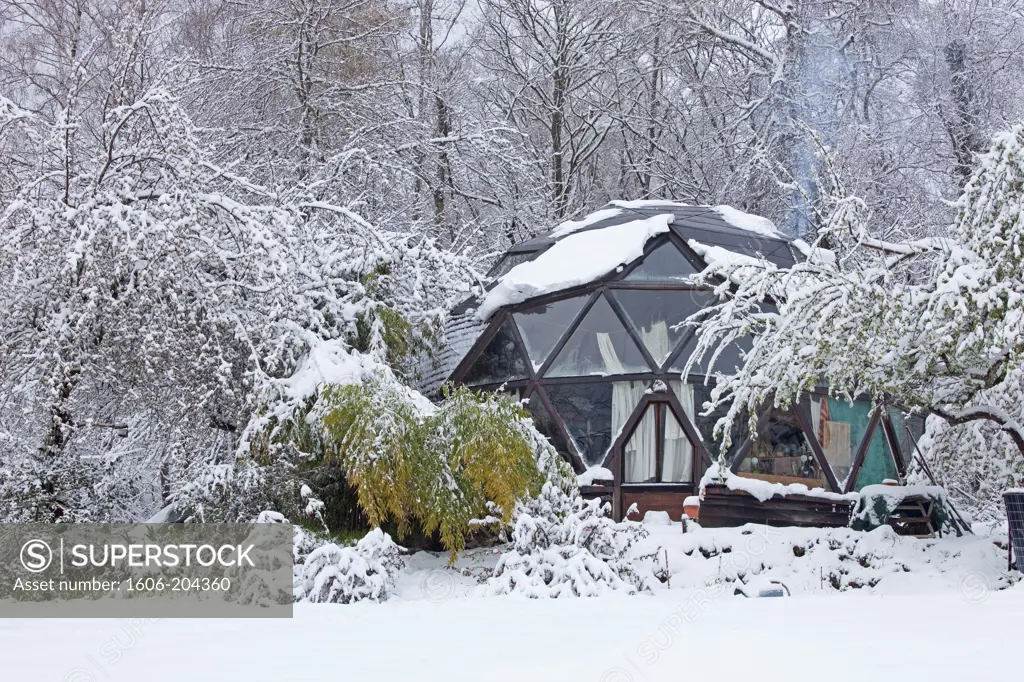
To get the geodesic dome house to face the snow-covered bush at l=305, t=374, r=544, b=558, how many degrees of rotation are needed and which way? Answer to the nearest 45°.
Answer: approximately 45° to its right

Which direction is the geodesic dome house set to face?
toward the camera

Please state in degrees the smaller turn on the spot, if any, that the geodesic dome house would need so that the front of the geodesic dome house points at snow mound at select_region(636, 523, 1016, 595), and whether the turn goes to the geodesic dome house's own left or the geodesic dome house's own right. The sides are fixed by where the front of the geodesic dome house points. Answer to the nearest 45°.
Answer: approximately 45° to the geodesic dome house's own left

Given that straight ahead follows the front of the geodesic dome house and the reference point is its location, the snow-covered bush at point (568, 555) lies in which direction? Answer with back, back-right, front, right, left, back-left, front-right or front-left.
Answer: front

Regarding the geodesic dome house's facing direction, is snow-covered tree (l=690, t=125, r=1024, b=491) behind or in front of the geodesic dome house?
in front

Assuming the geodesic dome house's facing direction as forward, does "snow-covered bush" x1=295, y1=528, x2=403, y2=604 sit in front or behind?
in front

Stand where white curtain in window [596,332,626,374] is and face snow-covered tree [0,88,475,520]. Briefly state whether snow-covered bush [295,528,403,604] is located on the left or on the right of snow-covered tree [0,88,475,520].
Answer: left

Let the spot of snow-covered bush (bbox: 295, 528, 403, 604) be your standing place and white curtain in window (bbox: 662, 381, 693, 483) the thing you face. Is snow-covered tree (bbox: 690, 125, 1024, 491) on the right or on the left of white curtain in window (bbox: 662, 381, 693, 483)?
right

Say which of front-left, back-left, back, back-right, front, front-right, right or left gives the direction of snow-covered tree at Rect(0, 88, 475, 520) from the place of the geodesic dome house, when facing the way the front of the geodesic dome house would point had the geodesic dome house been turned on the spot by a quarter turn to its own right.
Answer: front-left

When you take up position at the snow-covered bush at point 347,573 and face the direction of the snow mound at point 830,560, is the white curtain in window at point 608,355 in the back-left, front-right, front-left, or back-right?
front-left
